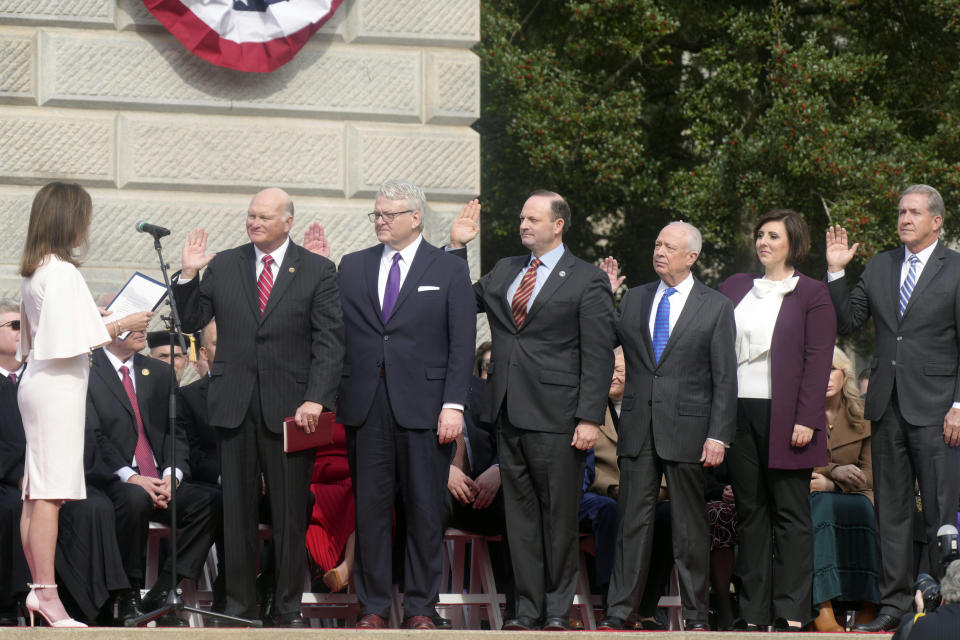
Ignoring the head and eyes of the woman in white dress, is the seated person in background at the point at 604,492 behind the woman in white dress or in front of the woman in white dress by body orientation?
in front

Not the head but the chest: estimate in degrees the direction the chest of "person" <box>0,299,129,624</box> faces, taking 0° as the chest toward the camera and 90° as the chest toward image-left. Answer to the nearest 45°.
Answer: approximately 315°

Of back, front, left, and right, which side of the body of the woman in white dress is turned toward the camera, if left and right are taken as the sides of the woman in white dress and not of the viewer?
right

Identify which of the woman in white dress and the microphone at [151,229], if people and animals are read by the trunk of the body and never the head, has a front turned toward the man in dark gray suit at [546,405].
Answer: the woman in white dress

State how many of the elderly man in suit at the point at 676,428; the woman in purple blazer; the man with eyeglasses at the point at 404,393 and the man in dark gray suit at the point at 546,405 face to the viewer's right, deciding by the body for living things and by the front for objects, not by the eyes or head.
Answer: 0

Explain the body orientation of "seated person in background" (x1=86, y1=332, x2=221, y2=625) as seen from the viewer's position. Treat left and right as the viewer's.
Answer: facing the viewer

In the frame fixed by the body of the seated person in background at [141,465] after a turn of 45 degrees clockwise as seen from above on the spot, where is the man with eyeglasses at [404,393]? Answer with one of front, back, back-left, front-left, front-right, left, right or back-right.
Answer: left

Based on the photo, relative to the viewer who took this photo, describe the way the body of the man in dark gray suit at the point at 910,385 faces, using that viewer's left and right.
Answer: facing the viewer and to the left of the viewer

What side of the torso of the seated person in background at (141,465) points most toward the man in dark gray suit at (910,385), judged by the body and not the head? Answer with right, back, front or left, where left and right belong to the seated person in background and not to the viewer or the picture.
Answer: left

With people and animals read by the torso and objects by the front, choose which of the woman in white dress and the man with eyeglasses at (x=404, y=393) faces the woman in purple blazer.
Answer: the woman in white dress

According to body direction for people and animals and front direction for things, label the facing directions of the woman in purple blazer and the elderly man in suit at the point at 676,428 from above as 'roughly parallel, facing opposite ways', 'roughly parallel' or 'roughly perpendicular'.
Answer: roughly parallel

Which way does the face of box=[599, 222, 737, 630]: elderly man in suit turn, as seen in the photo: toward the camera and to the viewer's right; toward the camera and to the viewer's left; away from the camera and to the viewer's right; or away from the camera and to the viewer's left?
toward the camera and to the viewer's left

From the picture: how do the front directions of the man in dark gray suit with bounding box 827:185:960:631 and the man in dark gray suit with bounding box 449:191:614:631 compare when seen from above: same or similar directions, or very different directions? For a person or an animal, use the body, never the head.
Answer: same or similar directions

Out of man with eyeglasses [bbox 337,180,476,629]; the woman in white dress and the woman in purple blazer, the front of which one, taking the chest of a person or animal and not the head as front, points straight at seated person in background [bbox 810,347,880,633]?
the woman in white dress

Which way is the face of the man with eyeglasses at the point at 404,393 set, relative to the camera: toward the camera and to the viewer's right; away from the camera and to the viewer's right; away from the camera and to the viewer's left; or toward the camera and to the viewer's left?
toward the camera and to the viewer's left

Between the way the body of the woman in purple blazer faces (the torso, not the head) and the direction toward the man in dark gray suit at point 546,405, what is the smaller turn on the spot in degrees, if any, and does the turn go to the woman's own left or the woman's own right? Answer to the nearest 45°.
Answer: approximately 45° to the woman's own right
